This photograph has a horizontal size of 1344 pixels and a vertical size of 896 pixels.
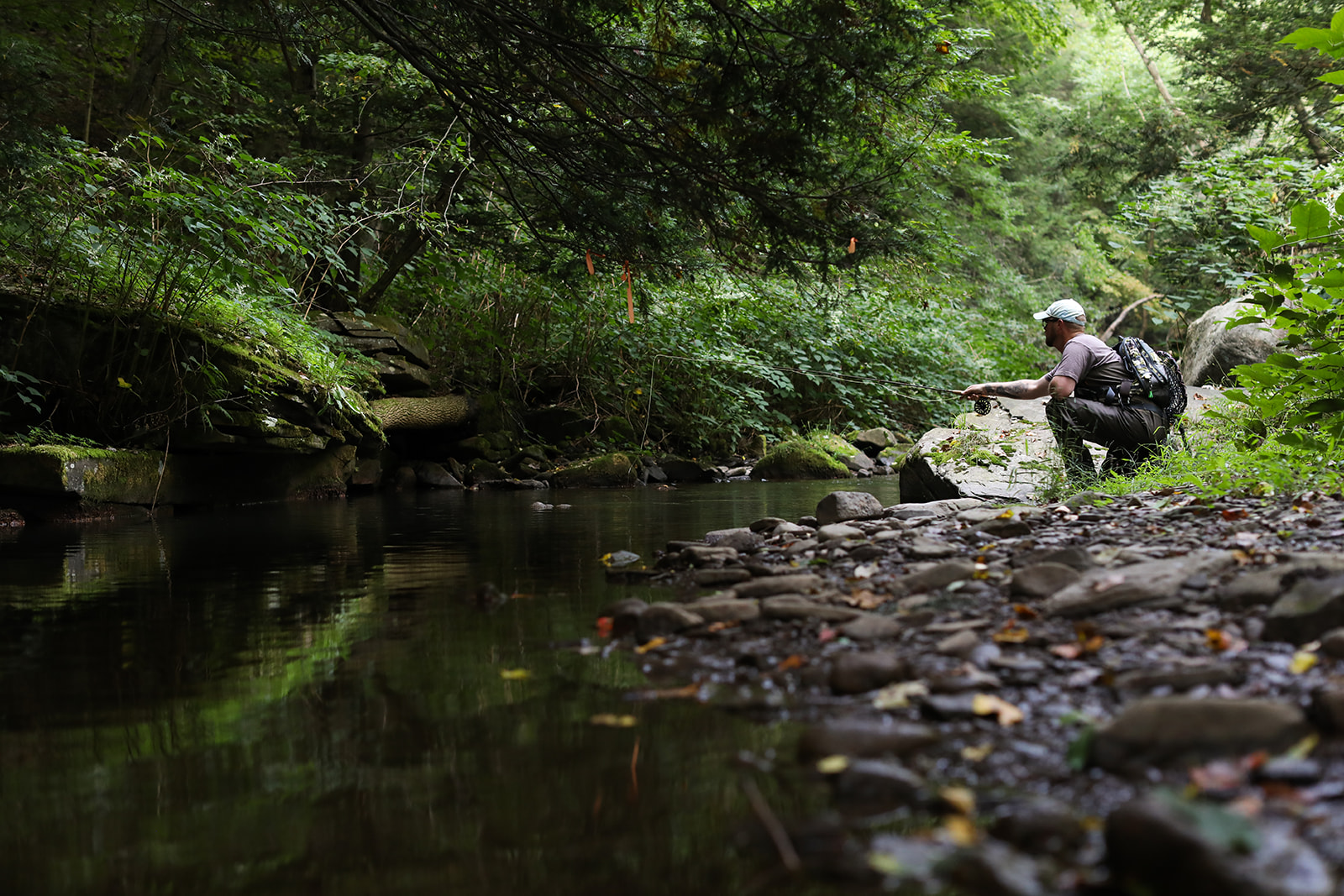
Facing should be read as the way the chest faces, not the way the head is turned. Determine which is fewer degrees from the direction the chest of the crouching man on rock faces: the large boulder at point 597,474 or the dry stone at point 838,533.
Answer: the large boulder

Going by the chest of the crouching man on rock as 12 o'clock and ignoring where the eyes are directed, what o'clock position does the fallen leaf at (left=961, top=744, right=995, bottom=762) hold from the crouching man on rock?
The fallen leaf is roughly at 9 o'clock from the crouching man on rock.

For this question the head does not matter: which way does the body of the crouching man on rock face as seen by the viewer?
to the viewer's left

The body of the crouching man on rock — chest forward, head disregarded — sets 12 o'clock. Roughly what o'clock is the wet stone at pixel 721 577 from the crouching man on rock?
The wet stone is roughly at 10 o'clock from the crouching man on rock.

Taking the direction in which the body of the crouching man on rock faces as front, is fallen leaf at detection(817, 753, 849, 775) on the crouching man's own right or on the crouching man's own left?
on the crouching man's own left

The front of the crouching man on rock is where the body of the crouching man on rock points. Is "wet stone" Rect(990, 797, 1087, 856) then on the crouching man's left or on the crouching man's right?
on the crouching man's left

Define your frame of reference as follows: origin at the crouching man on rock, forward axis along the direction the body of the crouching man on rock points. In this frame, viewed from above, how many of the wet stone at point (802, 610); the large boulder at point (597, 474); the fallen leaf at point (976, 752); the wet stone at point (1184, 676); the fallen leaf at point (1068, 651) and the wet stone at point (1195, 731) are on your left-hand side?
5

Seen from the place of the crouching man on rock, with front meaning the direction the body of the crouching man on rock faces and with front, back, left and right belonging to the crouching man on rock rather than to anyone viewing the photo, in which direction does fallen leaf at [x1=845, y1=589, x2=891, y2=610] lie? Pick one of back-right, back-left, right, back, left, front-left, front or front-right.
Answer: left

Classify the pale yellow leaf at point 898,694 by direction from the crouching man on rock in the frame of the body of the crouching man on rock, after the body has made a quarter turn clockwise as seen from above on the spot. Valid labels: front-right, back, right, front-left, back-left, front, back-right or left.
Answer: back

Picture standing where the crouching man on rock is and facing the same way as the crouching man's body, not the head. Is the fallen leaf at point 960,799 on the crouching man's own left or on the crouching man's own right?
on the crouching man's own left

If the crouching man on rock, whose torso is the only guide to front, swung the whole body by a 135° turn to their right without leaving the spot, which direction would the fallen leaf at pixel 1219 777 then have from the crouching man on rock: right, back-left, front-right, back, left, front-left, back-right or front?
back-right

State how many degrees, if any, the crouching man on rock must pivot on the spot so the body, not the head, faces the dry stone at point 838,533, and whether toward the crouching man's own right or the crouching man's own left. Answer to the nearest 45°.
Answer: approximately 45° to the crouching man's own left

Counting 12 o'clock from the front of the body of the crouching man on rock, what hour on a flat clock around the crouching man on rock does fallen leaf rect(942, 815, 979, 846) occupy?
The fallen leaf is roughly at 9 o'clock from the crouching man on rock.

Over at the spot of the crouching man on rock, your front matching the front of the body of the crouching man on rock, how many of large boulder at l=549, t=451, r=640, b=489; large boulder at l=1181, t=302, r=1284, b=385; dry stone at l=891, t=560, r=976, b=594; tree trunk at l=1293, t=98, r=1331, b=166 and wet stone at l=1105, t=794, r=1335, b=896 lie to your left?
2

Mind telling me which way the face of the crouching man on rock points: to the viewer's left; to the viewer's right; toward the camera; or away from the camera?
to the viewer's left

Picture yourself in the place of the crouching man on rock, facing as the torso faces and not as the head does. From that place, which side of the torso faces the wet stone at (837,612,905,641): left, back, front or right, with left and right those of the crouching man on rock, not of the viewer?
left

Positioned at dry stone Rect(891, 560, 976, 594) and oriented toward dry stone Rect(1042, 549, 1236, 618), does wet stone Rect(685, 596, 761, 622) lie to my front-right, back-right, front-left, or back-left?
back-right
